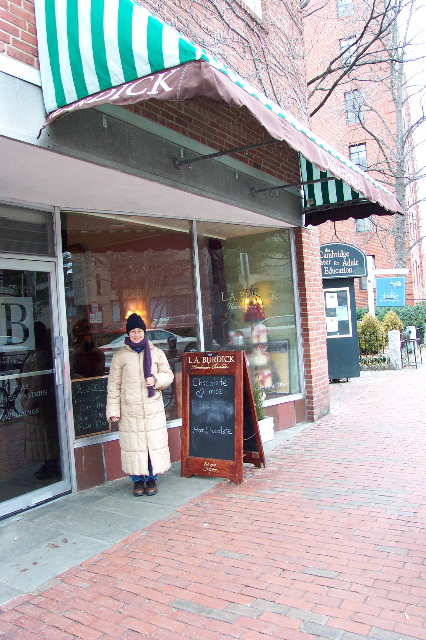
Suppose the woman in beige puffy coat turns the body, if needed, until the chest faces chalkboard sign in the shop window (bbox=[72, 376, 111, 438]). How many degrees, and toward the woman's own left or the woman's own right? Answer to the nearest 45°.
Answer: approximately 135° to the woman's own right

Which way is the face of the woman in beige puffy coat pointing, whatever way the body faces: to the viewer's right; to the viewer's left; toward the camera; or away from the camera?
toward the camera

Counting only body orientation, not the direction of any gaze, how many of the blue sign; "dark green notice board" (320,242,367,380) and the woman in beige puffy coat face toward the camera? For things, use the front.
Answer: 3

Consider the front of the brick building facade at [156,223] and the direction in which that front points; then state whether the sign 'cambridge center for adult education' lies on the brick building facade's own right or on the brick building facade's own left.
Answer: on the brick building facade's own left

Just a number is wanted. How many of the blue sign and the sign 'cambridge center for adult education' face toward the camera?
2

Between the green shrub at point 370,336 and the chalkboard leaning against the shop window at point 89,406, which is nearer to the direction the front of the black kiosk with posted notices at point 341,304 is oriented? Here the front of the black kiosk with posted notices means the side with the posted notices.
the chalkboard leaning against the shop window

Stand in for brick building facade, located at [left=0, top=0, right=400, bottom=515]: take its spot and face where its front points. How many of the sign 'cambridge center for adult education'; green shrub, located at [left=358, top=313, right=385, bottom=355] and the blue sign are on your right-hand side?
0

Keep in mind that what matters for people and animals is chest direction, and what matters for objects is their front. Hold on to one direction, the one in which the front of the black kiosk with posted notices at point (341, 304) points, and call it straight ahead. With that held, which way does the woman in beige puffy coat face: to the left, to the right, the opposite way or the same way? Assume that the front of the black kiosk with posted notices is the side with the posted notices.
the same way

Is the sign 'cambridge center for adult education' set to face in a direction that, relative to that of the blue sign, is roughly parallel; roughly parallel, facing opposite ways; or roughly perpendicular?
roughly parallel

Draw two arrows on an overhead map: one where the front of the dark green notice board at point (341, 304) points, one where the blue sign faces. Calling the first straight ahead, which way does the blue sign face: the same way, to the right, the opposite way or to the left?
the same way

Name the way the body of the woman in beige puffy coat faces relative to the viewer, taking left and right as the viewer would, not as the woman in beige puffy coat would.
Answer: facing the viewer

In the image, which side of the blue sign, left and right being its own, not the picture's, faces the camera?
front

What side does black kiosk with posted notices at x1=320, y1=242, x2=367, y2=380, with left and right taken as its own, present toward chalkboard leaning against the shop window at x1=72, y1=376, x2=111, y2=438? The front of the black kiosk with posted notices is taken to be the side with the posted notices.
front

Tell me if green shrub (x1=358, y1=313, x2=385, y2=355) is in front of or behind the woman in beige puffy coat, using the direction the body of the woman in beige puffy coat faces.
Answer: behind

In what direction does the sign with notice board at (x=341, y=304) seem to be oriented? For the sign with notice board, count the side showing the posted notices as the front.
toward the camera
